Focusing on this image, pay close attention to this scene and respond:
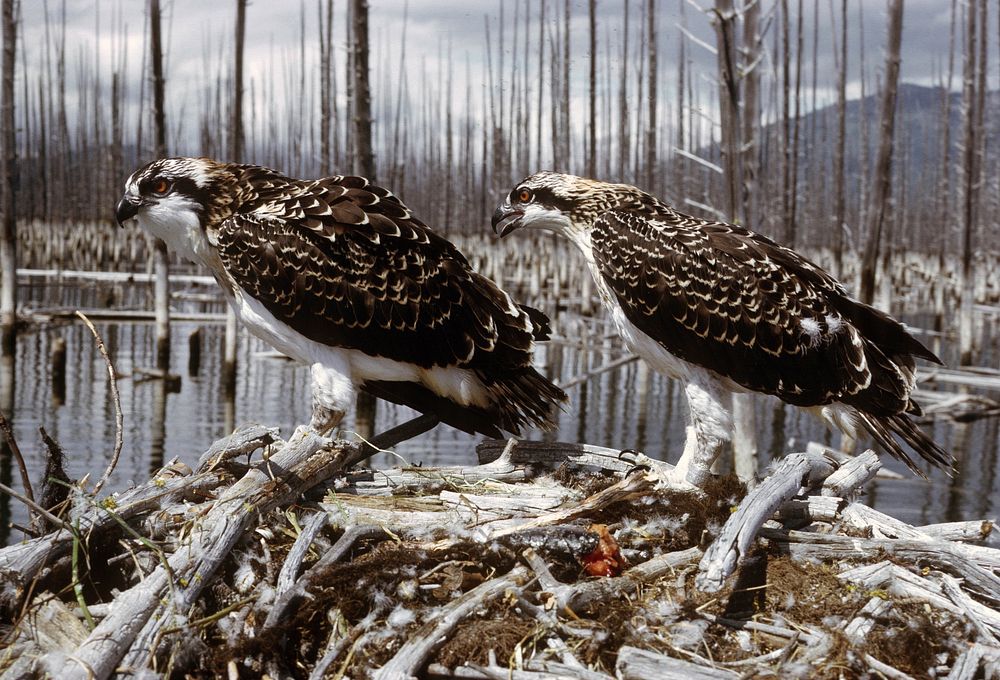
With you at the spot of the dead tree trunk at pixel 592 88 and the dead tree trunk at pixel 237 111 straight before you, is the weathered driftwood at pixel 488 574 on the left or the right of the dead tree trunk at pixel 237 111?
left

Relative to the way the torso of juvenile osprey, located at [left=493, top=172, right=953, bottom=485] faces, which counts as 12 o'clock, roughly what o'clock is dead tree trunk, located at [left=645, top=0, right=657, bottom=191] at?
The dead tree trunk is roughly at 3 o'clock from the juvenile osprey.

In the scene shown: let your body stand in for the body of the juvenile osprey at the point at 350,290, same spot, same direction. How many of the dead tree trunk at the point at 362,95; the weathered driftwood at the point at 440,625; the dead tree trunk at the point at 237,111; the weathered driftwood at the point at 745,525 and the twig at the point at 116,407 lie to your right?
2

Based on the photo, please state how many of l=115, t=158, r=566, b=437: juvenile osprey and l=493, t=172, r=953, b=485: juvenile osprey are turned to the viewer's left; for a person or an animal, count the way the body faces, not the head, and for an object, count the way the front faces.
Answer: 2

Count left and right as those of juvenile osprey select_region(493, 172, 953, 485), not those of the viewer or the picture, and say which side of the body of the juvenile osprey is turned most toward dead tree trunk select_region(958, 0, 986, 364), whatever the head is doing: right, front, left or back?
right

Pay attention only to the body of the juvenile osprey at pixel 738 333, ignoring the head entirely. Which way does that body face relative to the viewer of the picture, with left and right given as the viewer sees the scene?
facing to the left of the viewer

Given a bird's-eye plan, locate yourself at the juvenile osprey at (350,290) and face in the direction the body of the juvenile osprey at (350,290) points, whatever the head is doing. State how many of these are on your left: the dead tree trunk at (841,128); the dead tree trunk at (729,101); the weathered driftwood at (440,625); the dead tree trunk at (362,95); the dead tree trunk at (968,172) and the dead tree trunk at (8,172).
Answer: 1

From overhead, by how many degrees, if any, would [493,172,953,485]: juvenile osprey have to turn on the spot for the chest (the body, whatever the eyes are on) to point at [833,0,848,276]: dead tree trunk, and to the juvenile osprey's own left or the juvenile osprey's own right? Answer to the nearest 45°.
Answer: approximately 90° to the juvenile osprey's own right

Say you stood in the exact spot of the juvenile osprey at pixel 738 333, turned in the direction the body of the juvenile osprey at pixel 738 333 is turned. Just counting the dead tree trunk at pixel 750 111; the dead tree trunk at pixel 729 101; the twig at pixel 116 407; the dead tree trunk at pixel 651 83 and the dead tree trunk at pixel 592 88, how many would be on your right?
4

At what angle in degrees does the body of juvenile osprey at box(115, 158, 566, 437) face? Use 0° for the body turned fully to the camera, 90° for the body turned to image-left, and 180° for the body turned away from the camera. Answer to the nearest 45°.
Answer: approximately 90°

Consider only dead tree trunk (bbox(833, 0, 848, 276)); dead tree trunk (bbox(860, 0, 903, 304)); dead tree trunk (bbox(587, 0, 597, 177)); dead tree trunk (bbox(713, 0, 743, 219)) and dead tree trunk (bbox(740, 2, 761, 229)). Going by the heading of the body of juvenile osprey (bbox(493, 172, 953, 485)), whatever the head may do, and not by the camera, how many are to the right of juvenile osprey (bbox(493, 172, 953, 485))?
5

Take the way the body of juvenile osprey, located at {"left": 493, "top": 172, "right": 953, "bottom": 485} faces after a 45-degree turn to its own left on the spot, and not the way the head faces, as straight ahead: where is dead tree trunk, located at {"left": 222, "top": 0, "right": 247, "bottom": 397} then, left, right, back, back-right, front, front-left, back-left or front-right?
right

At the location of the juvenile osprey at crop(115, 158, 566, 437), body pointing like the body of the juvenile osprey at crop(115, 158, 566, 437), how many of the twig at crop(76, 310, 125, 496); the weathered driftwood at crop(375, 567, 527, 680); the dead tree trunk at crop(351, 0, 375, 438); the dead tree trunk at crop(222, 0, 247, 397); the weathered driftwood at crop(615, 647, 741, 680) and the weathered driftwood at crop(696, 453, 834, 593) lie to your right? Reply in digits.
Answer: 2

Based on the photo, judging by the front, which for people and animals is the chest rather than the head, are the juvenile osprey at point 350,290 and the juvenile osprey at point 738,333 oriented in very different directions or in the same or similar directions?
same or similar directions
